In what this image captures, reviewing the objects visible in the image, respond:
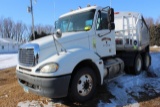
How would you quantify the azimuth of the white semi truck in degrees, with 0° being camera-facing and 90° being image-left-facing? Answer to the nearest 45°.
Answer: approximately 45°
